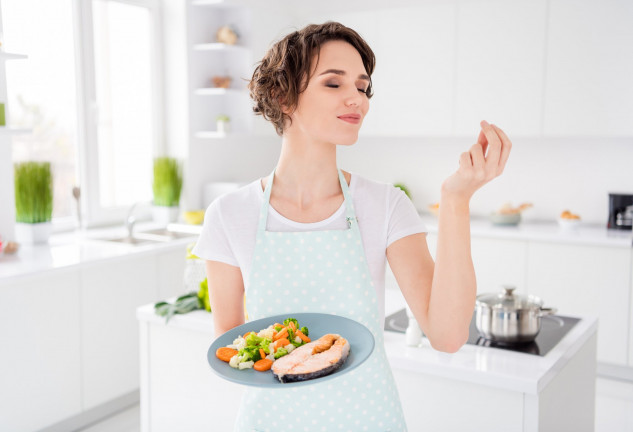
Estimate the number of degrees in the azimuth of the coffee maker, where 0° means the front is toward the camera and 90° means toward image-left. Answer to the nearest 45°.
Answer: approximately 0°

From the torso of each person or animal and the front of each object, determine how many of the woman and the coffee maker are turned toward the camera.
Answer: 2

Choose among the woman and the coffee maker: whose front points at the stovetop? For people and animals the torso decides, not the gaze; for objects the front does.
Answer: the coffee maker

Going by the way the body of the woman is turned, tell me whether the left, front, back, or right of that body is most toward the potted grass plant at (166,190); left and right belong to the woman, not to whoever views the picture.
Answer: back

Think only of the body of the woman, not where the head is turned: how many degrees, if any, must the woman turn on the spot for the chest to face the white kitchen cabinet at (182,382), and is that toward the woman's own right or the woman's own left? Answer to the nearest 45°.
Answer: approximately 135° to the woman's own right

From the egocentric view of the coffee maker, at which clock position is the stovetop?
The stovetop is roughly at 12 o'clock from the coffee maker.

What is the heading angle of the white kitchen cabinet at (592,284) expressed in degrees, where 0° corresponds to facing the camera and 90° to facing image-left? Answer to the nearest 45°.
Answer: approximately 0°

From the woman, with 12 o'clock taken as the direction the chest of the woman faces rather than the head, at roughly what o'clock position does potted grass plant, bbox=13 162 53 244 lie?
The potted grass plant is roughly at 5 o'clock from the woman.

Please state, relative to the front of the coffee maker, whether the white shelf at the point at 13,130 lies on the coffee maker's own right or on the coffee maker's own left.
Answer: on the coffee maker's own right

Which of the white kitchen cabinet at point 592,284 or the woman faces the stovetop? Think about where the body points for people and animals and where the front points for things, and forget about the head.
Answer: the white kitchen cabinet

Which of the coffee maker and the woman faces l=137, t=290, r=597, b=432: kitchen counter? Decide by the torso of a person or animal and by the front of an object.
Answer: the coffee maker

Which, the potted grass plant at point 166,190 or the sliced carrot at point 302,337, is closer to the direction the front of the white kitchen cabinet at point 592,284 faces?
the sliced carrot
